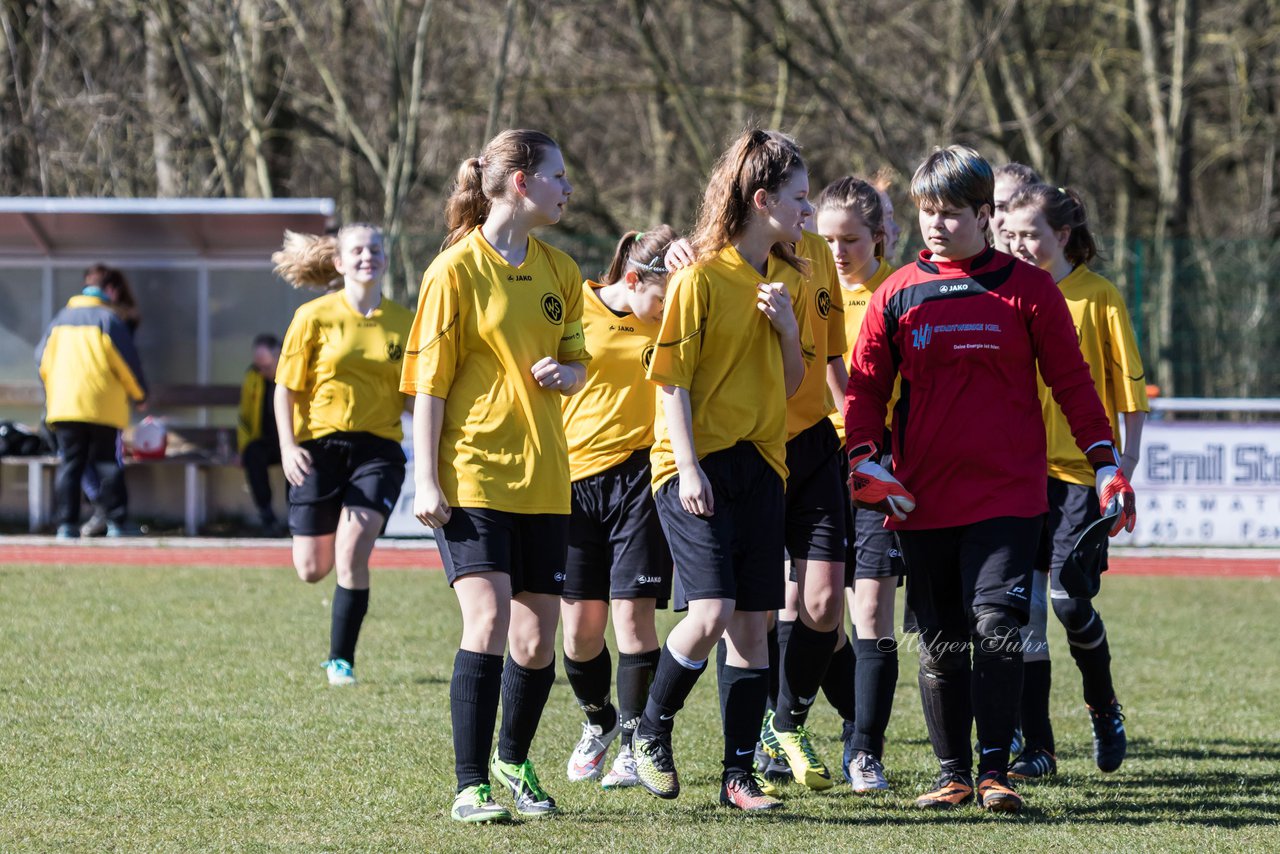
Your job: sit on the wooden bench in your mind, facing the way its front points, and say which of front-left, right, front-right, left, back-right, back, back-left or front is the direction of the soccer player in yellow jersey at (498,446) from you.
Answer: front

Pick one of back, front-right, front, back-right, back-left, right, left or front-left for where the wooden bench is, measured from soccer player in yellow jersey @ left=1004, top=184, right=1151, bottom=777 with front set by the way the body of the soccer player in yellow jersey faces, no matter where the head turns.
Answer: right

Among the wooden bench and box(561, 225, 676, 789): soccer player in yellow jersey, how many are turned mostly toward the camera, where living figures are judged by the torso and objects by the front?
2

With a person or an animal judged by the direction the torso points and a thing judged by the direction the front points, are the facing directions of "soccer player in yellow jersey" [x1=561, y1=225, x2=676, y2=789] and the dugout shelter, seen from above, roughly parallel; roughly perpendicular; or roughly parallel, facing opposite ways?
roughly parallel

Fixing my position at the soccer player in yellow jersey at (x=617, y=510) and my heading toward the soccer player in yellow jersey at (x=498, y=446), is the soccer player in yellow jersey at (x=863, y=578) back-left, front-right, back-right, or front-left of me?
back-left

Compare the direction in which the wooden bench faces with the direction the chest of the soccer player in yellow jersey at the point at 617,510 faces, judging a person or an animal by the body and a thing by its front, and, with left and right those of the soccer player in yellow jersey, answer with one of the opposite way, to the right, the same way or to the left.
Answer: the same way

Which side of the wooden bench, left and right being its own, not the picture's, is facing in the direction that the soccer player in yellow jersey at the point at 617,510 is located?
front

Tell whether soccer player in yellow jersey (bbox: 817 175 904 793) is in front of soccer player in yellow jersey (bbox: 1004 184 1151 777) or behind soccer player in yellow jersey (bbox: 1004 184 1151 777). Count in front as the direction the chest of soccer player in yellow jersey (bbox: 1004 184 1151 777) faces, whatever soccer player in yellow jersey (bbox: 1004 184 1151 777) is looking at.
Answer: in front

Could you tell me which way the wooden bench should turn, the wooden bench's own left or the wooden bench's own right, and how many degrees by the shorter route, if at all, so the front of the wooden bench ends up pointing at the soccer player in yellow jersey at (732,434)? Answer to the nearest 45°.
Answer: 0° — it already faces them

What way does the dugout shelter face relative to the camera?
toward the camera

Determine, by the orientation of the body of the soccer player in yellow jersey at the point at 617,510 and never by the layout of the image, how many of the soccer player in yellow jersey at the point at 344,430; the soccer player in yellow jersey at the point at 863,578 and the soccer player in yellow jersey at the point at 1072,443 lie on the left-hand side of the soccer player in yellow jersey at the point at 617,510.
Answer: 2

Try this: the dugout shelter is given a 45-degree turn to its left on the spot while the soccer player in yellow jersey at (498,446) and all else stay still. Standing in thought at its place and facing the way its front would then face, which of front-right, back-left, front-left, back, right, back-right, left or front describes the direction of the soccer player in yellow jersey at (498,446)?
front-right
